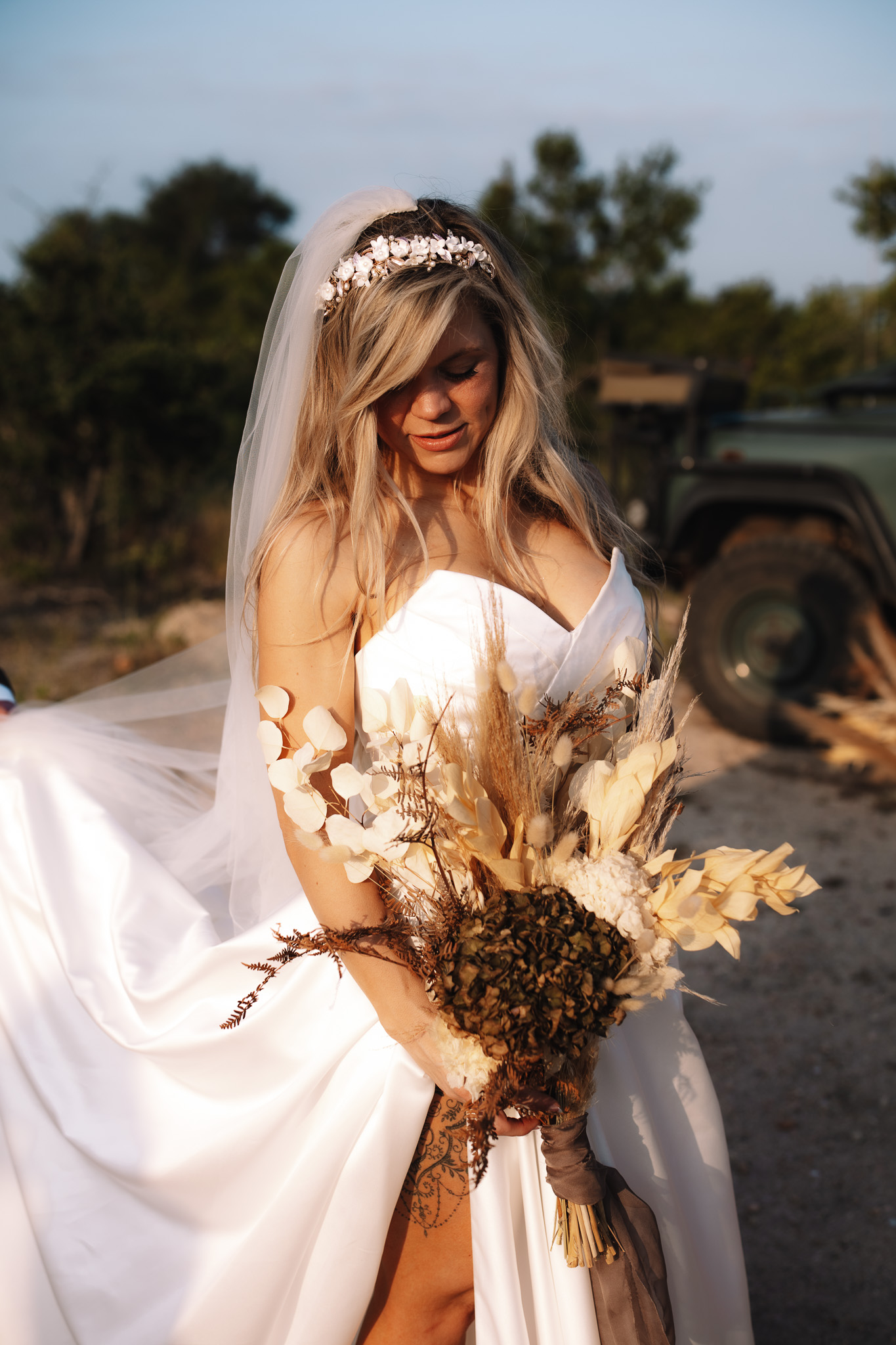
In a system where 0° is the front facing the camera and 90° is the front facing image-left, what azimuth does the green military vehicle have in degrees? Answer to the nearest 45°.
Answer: approximately 45°

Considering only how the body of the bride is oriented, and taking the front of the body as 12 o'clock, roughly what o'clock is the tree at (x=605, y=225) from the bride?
The tree is roughly at 8 o'clock from the bride.

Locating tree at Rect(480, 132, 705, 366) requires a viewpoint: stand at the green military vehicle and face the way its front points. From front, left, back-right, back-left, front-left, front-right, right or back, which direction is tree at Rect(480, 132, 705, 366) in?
back-right

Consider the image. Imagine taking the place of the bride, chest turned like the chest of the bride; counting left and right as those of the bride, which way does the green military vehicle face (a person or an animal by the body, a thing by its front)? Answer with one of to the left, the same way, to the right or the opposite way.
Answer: to the right

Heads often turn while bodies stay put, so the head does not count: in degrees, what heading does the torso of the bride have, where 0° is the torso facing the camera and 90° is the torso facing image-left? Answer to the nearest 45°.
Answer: approximately 315°

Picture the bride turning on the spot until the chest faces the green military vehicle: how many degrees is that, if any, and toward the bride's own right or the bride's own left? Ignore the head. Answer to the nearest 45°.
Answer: approximately 90° to the bride's own left

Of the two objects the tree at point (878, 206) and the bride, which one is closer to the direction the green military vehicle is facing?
the bride
